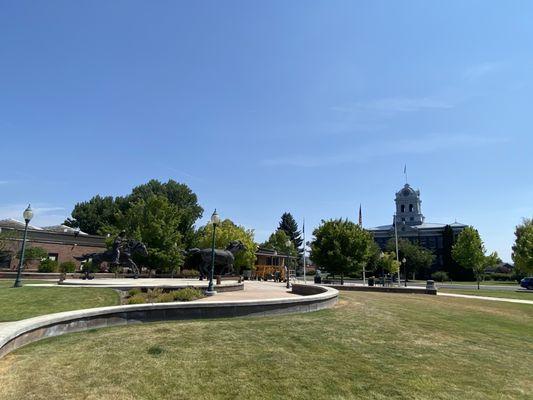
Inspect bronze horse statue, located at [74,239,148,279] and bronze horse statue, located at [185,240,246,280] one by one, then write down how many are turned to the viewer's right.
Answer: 2

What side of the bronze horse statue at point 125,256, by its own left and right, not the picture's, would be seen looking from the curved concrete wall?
right

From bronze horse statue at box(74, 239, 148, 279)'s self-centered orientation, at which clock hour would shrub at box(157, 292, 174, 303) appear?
The shrub is roughly at 3 o'clock from the bronze horse statue.

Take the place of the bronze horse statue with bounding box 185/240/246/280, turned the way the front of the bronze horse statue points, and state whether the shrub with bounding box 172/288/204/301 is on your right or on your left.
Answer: on your right

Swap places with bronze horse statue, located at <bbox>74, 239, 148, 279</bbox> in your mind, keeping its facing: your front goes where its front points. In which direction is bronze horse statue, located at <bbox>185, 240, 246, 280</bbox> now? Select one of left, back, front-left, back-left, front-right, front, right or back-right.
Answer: front-right

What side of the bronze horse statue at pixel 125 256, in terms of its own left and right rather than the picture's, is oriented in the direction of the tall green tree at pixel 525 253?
front

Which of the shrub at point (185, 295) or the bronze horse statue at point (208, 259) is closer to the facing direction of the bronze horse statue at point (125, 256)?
the bronze horse statue

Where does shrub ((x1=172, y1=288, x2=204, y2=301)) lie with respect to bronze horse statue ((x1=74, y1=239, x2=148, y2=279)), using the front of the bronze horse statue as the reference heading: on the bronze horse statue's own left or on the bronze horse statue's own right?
on the bronze horse statue's own right

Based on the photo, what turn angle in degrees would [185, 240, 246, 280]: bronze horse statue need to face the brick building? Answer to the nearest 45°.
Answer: approximately 135° to its left

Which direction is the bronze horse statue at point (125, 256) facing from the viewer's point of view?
to the viewer's right

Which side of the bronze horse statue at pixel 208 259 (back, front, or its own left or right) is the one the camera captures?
right
